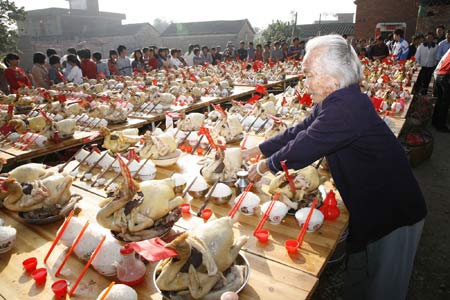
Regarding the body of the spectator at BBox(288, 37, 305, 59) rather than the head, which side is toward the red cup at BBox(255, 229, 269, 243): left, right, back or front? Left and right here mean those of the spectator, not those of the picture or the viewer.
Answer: front

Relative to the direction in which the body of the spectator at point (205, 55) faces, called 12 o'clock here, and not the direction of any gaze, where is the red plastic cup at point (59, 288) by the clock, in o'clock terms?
The red plastic cup is roughly at 12 o'clock from the spectator.

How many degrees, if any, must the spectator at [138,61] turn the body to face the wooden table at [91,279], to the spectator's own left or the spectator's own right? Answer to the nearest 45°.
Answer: approximately 45° to the spectator's own right

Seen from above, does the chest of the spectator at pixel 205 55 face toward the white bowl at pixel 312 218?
yes

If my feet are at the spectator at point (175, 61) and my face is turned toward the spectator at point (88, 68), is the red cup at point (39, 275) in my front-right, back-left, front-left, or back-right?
front-left

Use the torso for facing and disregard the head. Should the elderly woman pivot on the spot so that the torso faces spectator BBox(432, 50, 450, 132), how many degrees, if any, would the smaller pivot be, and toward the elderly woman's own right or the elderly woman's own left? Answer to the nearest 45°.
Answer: approximately 90° to the elderly woman's own right

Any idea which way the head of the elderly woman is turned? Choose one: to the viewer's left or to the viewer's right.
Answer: to the viewer's left

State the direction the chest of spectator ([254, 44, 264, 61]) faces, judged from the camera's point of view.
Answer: toward the camera

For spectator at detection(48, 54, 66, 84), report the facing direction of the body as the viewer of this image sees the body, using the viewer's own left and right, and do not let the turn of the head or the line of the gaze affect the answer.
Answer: facing the viewer and to the right of the viewer

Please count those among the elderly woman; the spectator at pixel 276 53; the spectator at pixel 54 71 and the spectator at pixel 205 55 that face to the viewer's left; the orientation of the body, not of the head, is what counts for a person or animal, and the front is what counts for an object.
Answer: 1

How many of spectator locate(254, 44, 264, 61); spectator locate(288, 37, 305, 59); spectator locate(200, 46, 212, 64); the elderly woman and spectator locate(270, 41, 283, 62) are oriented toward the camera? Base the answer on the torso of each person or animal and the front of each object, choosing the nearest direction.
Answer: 4

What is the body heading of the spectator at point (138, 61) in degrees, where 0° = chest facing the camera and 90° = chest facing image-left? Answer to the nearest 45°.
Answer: approximately 315°

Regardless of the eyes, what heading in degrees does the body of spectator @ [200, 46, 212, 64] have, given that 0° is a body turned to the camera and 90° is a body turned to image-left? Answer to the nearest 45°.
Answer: approximately 0°

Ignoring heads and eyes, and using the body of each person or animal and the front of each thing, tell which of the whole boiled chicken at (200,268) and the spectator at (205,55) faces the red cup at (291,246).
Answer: the spectator

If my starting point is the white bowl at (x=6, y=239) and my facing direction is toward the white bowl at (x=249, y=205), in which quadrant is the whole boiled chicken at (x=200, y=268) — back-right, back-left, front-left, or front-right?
front-right
